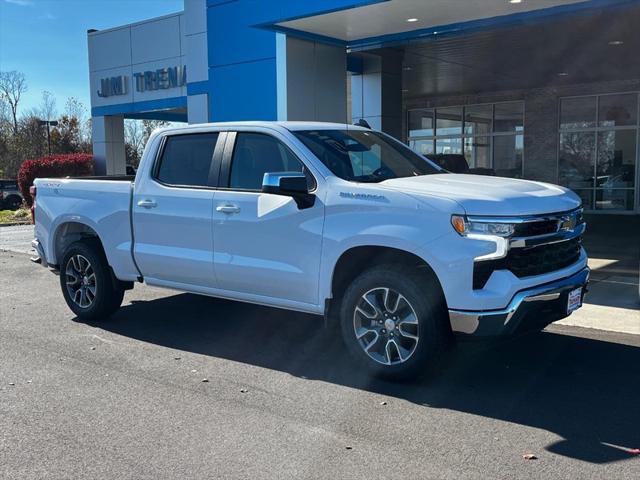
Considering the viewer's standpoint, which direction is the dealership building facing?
facing the viewer and to the left of the viewer

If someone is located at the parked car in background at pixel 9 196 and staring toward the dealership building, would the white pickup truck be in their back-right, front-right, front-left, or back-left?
front-right

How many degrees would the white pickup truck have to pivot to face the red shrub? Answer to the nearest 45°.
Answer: approximately 180°

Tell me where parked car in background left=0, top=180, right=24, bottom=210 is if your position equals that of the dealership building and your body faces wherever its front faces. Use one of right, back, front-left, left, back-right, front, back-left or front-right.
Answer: right

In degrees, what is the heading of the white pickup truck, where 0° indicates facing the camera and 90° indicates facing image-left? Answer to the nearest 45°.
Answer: approximately 315°

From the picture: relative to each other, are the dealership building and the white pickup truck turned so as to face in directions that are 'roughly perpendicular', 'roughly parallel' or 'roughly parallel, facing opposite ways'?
roughly perpendicular

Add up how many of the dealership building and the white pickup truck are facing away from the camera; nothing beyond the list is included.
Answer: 0

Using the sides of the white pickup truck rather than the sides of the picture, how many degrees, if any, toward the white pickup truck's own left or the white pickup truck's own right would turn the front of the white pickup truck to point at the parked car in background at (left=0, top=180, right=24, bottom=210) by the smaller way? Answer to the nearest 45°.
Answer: approximately 180°

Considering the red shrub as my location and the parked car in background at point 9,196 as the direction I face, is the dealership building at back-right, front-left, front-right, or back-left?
back-right
